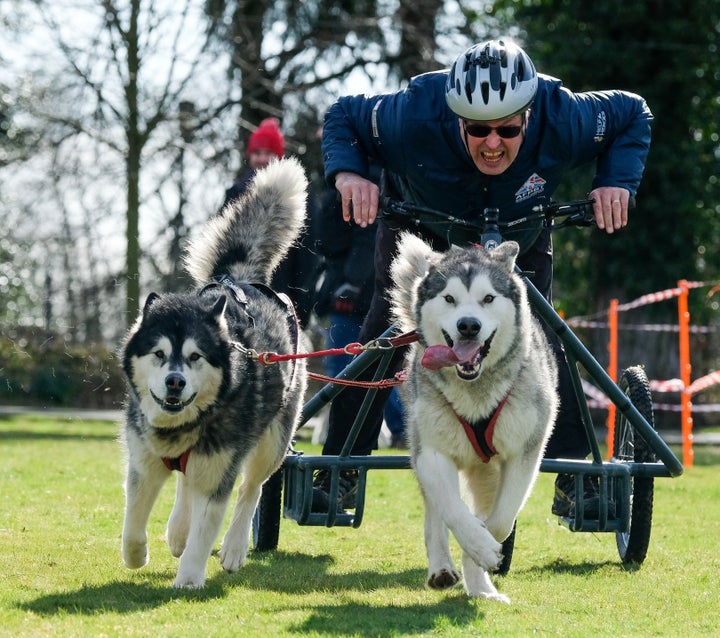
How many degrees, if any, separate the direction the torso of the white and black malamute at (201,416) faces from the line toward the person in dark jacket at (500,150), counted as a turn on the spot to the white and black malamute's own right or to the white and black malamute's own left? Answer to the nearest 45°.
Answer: approximately 135° to the white and black malamute's own left

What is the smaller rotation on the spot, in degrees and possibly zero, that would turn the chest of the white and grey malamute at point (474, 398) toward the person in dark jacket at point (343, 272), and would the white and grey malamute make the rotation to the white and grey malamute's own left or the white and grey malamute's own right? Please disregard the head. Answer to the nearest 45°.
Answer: approximately 180°

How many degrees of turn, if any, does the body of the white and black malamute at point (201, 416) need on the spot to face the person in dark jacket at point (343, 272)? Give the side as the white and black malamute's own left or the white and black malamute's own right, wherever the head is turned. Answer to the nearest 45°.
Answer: approximately 135° to the white and black malamute's own right

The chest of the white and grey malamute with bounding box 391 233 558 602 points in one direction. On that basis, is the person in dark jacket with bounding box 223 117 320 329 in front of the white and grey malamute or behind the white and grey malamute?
behind
